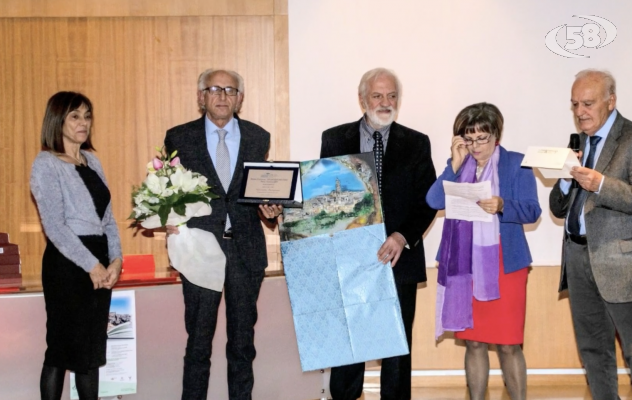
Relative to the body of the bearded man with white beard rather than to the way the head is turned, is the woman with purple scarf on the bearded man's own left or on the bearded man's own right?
on the bearded man's own left

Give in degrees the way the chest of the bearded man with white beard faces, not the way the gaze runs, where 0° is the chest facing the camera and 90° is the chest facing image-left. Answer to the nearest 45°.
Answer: approximately 0°

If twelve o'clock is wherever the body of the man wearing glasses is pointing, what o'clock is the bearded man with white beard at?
The bearded man with white beard is roughly at 9 o'clock from the man wearing glasses.

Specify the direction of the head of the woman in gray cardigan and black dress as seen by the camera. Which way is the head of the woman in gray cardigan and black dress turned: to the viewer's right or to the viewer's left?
to the viewer's right
